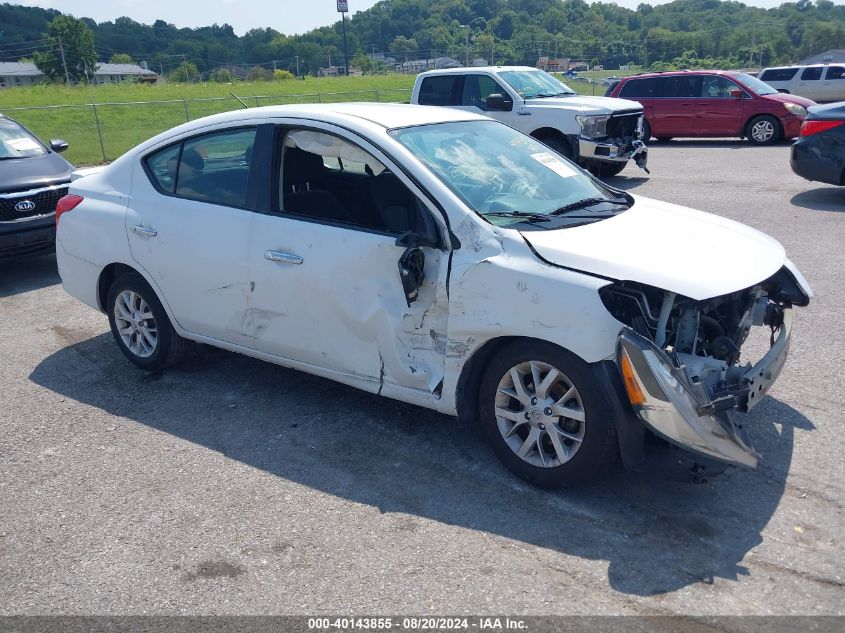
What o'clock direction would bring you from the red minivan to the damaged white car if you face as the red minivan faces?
The damaged white car is roughly at 3 o'clock from the red minivan.

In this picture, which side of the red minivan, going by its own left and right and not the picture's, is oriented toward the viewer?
right

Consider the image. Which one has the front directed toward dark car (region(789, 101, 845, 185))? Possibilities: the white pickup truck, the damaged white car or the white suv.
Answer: the white pickup truck

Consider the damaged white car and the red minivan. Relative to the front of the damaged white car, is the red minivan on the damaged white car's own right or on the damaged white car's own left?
on the damaged white car's own left

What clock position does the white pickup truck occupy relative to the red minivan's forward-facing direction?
The white pickup truck is roughly at 4 o'clock from the red minivan.

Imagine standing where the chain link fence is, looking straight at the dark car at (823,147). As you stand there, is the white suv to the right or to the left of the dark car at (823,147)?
left

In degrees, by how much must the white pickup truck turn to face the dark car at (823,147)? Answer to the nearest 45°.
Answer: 0° — it already faces it

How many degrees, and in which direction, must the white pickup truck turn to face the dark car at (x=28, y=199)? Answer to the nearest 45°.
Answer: approximately 90° to its right

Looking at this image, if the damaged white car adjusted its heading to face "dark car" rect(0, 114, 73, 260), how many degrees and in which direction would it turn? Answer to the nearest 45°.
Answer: approximately 180°

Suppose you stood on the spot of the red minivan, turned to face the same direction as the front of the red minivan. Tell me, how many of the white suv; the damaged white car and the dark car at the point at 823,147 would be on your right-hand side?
2

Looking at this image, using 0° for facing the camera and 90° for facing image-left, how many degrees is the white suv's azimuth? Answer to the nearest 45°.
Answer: approximately 270°

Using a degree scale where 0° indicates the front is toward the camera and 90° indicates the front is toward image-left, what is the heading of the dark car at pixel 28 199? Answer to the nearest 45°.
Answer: approximately 315°
